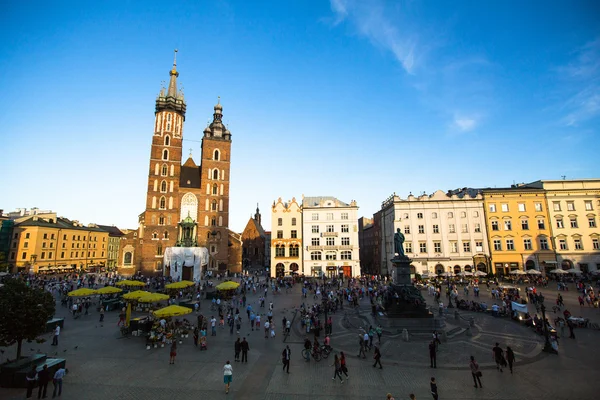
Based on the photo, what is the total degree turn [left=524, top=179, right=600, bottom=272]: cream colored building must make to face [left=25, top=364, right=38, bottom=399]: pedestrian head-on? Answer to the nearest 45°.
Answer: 0° — it already faces them

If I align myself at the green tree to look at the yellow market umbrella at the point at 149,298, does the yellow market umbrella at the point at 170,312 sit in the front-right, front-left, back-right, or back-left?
front-right

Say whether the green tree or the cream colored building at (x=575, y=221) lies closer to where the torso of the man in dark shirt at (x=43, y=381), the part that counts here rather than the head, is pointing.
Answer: the green tree

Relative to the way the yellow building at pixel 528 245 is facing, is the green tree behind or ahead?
ahead

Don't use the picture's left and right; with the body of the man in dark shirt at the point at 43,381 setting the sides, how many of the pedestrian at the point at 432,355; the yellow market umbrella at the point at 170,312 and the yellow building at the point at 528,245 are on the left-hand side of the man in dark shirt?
0

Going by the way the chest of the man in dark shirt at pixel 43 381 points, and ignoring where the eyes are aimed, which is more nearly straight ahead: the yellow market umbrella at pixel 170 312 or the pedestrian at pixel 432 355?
the yellow market umbrella

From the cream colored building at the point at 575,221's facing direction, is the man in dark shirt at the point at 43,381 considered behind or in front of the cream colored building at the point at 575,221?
in front

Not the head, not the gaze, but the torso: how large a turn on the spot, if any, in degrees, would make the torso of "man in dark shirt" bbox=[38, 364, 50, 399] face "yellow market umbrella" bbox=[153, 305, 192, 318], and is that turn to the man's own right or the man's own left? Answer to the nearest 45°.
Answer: approximately 45° to the man's own right

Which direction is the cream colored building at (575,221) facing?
toward the camera

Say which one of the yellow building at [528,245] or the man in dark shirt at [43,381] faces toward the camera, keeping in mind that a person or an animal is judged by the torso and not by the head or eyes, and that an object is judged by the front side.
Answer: the yellow building

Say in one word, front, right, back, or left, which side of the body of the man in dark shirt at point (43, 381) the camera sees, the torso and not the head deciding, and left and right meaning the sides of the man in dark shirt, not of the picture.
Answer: back

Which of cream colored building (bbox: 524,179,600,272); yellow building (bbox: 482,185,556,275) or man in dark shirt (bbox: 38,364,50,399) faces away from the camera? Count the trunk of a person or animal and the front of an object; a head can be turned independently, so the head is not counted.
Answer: the man in dark shirt

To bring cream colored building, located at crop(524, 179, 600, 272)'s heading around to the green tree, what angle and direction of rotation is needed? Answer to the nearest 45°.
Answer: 0° — it already faces it

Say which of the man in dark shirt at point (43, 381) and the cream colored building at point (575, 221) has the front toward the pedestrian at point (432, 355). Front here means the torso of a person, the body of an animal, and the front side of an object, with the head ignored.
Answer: the cream colored building

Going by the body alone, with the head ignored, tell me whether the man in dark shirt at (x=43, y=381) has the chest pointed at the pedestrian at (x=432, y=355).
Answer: no

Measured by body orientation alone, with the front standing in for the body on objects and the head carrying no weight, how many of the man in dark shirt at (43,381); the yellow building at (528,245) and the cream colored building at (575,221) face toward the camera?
2

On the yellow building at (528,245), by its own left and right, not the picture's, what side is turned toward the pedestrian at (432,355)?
front

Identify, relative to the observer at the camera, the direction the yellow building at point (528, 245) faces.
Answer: facing the viewer

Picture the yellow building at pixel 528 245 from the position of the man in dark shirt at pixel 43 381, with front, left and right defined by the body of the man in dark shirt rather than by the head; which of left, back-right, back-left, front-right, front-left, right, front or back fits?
right
